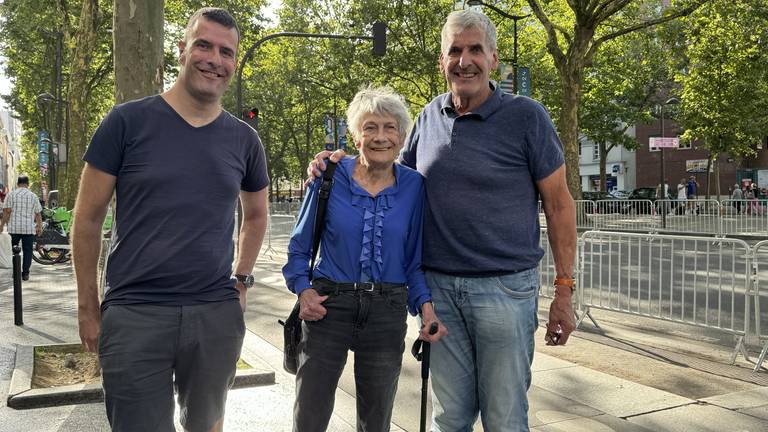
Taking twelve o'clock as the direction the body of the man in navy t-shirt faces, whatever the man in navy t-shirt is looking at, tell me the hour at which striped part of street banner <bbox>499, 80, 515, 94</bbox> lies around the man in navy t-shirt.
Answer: The striped part of street banner is roughly at 7 o'clock from the man in navy t-shirt.

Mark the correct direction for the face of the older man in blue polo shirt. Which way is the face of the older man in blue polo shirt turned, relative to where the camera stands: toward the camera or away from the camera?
toward the camera

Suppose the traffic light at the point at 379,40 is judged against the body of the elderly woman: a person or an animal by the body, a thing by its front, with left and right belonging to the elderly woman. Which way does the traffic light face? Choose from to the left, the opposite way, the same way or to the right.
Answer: the opposite way

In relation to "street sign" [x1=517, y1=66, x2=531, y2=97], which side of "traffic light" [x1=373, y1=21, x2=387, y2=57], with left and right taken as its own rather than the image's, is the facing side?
right

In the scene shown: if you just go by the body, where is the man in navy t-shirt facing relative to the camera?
toward the camera

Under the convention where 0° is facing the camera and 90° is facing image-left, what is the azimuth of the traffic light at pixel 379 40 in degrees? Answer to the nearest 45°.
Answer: approximately 180°
